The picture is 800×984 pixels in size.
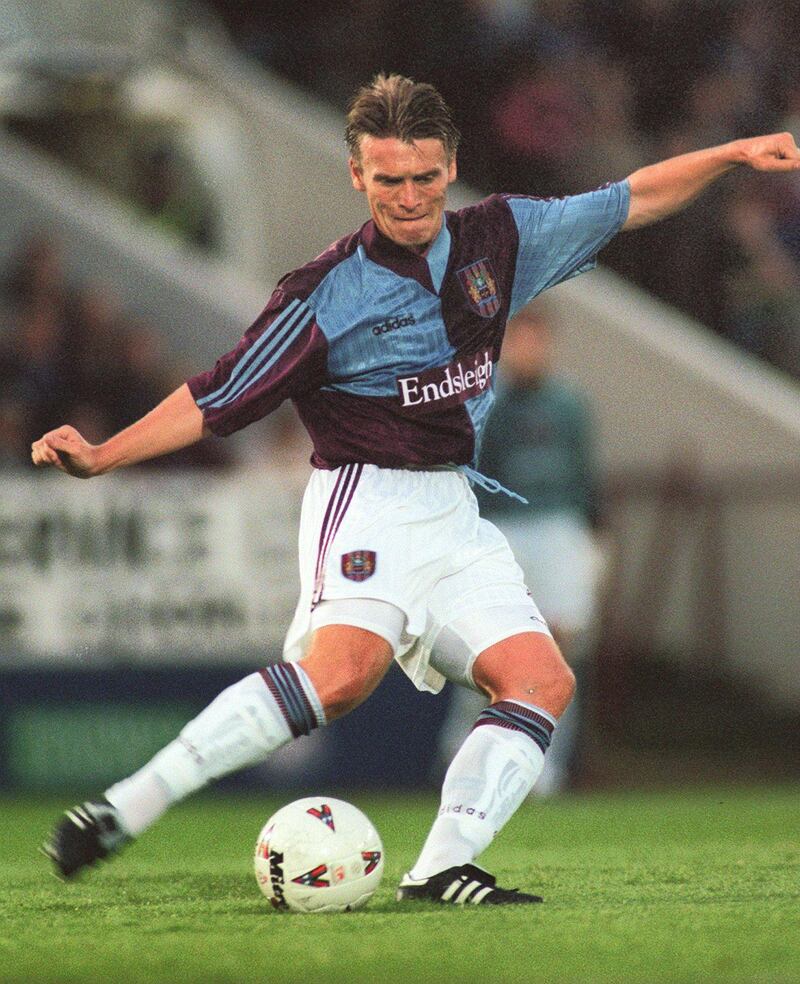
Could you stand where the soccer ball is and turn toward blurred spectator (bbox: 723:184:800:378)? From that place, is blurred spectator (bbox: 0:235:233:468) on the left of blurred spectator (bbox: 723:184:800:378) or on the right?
left

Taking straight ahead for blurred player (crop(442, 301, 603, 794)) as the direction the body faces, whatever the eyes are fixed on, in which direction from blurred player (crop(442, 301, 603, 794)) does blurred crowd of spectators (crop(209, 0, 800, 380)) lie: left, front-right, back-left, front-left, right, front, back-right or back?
back-right

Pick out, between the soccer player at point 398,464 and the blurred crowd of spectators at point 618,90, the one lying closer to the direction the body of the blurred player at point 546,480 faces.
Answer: the soccer player

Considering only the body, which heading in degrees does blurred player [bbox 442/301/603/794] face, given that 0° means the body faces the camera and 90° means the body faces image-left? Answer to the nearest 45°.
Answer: approximately 45°

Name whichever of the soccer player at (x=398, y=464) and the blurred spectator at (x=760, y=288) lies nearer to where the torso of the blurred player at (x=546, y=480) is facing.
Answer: the soccer player

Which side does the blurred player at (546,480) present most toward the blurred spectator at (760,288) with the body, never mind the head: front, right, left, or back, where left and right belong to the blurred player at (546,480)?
back

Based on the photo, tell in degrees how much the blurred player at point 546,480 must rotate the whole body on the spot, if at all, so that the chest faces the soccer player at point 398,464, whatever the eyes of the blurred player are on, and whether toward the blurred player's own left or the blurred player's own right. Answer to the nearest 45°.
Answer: approximately 45° to the blurred player's own left
